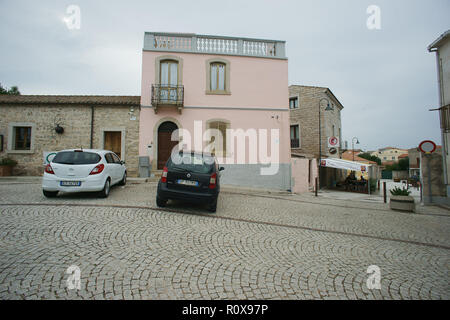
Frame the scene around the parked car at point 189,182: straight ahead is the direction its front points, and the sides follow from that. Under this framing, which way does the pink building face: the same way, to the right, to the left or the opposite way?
the opposite way

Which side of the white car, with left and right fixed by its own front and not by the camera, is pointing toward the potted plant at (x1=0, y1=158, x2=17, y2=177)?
left

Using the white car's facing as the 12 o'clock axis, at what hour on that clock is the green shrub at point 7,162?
The green shrub is roughly at 10 o'clock from the white car.

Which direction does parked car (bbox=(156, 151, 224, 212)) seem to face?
away from the camera

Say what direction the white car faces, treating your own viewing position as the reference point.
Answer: facing away from the viewer and to the right of the viewer

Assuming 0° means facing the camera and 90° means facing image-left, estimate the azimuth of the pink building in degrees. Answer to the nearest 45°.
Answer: approximately 0°

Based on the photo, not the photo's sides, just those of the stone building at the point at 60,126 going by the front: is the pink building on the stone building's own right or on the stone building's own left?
on the stone building's own left

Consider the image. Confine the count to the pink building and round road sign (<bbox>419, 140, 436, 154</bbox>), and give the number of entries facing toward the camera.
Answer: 2

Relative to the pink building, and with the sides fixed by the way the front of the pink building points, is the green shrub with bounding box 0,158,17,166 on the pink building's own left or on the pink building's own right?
on the pink building's own right

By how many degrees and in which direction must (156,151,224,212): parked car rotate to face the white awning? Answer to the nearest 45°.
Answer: approximately 45° to its right

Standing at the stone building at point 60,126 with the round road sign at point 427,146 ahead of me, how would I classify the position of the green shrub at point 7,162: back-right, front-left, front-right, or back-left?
back-right
